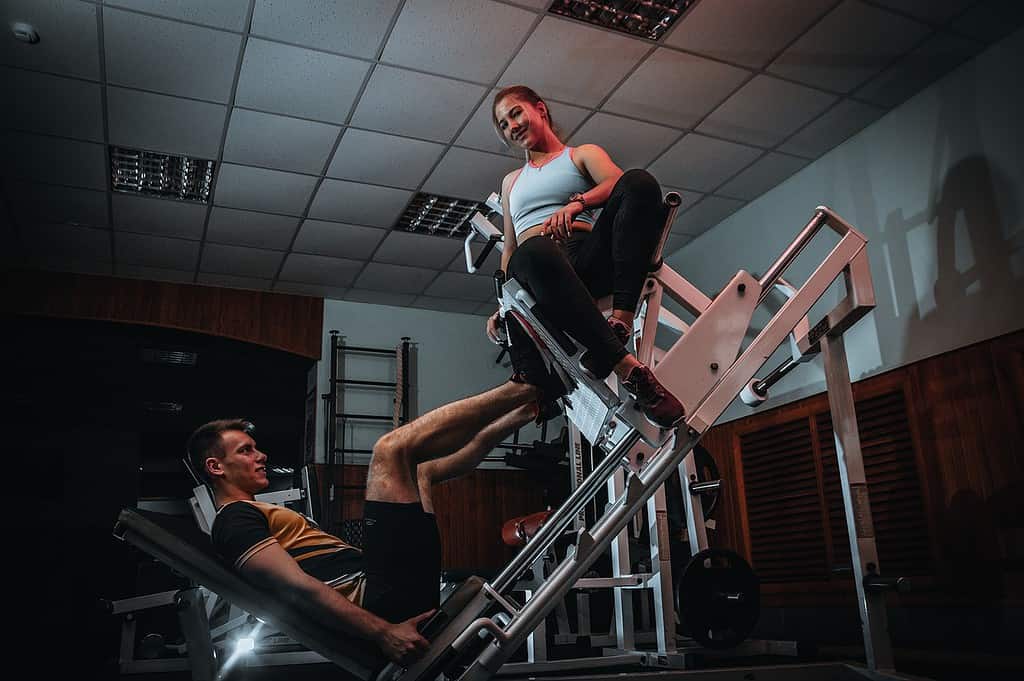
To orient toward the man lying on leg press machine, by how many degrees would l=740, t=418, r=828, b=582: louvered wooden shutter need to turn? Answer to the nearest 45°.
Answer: approximately 45° to its left

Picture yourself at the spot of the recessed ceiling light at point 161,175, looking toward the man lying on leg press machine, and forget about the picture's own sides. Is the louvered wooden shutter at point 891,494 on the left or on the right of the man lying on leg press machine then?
left

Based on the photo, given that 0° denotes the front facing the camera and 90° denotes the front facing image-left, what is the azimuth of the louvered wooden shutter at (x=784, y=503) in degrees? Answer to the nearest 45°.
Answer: approximately 45°

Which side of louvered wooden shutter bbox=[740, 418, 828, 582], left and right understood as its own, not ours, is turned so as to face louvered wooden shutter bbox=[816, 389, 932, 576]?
left

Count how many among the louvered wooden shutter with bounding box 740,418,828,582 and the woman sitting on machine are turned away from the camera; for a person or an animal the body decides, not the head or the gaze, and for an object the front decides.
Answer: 0

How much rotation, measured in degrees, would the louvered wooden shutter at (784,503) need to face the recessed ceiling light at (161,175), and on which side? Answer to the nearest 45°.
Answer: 0° — it already faces it
